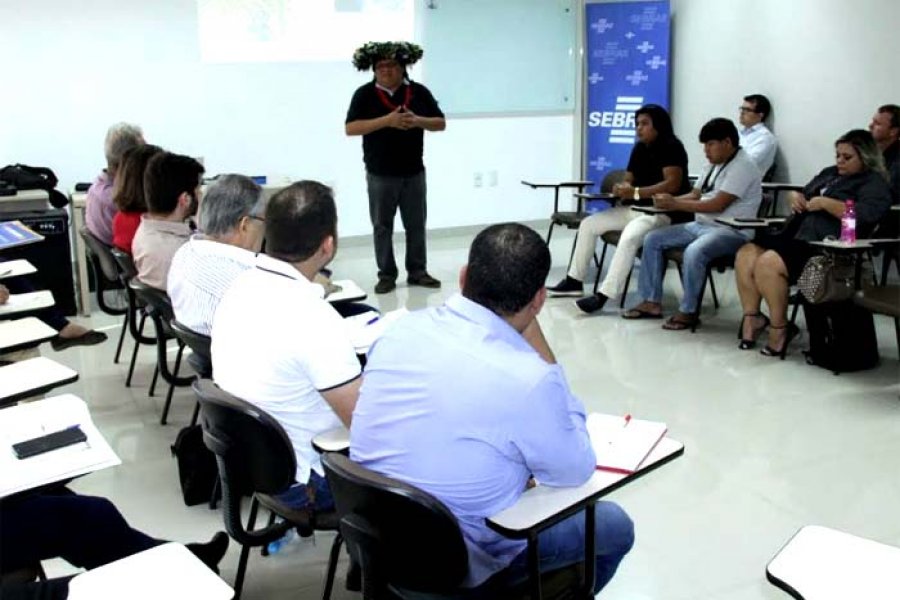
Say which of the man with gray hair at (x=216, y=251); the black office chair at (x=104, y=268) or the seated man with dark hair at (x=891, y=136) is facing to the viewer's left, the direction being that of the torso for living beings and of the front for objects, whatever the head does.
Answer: the seated man with dark hair

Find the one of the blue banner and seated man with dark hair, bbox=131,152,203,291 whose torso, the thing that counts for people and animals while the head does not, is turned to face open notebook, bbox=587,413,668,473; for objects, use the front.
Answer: the blue banner

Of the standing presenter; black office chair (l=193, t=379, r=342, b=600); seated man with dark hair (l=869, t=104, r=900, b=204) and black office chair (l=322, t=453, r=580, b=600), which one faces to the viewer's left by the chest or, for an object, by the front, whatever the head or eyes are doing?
the seated man with dark hair

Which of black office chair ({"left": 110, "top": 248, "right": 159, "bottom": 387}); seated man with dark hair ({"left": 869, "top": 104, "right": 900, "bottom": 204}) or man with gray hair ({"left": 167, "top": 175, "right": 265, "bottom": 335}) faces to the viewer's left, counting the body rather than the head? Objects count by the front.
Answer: the seated man with dark hair

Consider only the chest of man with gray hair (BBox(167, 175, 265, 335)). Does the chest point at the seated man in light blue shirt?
no

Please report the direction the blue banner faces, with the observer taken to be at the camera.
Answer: facing the viewer

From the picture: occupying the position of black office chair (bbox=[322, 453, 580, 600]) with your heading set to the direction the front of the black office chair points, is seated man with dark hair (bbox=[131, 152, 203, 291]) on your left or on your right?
on your left

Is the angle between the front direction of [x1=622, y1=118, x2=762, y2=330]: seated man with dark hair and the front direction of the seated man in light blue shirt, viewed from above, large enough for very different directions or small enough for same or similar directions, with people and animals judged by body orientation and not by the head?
very different directions

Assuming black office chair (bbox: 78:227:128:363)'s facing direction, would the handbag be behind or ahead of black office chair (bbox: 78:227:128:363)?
ahead

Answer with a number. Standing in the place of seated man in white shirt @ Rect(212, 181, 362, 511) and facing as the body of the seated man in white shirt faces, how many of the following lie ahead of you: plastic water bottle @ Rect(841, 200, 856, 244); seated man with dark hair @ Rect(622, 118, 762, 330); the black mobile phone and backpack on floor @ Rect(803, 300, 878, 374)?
3

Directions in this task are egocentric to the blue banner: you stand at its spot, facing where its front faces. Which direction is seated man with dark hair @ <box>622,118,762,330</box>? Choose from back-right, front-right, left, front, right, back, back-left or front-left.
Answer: front

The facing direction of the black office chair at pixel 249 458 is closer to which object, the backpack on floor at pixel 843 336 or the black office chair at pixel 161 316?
the backpack on floor

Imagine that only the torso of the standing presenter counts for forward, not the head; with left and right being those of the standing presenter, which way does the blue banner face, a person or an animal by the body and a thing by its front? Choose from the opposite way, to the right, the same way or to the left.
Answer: the same way

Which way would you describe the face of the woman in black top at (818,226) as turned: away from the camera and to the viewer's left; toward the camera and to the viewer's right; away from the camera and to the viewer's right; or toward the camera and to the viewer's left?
toward the camera and to the viewer's left

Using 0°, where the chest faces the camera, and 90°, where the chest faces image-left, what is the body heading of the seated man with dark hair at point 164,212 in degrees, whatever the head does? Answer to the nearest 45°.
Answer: approximately 225°

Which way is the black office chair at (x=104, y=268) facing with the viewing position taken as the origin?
facing to the right of the viewer

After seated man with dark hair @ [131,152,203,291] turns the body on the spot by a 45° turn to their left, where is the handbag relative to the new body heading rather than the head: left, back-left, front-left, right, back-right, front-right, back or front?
right

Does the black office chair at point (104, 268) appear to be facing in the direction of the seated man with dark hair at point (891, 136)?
yes

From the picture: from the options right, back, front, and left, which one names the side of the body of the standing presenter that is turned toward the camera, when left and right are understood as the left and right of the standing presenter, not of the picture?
front

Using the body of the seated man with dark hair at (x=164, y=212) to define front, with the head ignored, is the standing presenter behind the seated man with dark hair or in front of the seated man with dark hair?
in front

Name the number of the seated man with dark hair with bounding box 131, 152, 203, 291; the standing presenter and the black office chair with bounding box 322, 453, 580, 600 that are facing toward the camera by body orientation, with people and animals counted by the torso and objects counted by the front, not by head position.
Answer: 1
